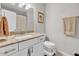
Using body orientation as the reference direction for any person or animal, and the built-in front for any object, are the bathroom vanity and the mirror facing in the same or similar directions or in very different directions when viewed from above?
same or similar directions

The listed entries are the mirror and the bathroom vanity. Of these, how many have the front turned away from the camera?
0
